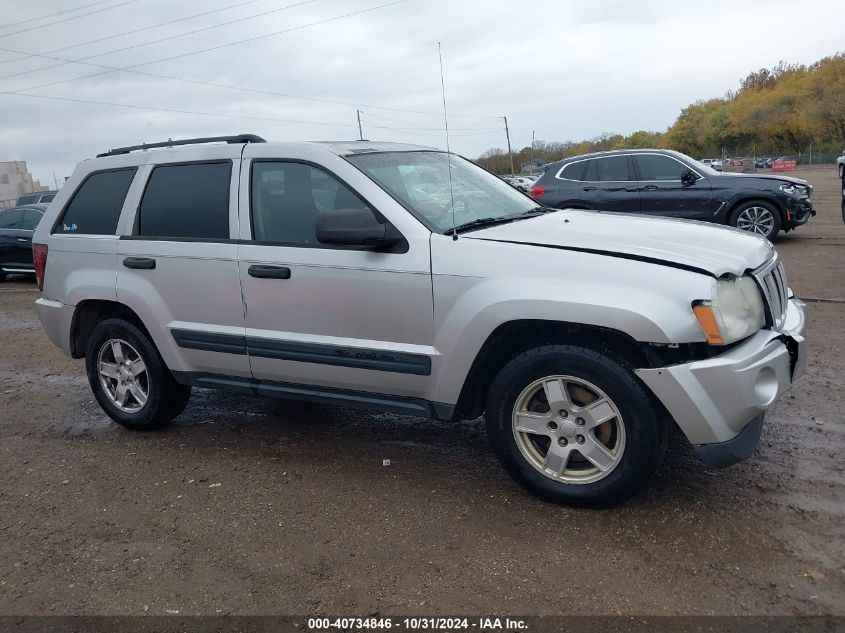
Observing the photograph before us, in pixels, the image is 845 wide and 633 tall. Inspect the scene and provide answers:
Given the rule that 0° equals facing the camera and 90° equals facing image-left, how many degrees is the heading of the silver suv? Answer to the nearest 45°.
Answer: approximately 315°

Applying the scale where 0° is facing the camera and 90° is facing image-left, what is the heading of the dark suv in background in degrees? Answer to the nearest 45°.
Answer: approximately 270°

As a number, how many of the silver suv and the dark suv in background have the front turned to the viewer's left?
0

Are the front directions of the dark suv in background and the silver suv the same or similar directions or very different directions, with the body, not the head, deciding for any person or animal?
same or similar directions

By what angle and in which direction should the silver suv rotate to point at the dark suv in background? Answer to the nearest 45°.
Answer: approximately 90° to its left

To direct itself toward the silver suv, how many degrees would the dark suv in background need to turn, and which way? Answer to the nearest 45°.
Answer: approximately 90° to its right
